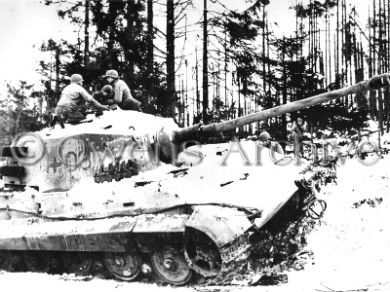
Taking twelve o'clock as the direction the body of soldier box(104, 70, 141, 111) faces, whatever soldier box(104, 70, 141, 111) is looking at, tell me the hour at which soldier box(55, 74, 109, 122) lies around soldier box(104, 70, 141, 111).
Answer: soldier box(55, 74, 109, 122) is roughly at 11 o'clock from soldier box(104, 70, 141, 111).

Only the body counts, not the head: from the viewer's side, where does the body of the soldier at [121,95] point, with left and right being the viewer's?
facing to the left of the viewer

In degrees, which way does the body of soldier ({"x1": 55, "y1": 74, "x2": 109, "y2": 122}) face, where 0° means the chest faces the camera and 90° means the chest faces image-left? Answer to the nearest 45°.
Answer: approximately 225°

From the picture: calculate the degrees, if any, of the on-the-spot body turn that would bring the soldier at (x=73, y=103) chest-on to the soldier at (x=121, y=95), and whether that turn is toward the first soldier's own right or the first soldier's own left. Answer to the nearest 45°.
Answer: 0° — they already face them

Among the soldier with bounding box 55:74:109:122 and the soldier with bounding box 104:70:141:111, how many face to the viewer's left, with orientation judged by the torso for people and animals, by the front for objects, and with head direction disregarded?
1

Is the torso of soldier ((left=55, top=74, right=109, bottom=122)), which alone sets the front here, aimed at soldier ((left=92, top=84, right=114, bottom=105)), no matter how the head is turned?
yes
